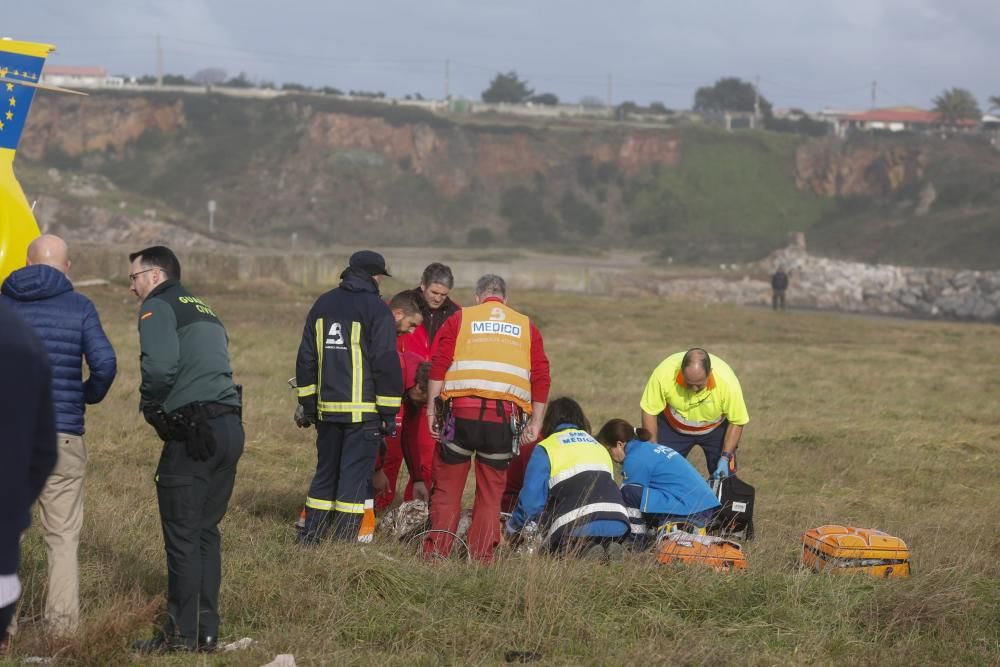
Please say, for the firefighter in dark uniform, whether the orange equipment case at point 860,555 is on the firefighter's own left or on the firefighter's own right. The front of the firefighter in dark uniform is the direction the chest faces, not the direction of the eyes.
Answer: on the firefighter's own right

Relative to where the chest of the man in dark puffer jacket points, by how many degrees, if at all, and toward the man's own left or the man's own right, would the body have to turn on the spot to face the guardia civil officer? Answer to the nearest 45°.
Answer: approximately 135° to the man's own right

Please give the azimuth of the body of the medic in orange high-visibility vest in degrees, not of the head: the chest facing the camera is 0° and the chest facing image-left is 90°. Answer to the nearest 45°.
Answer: approximately 180°

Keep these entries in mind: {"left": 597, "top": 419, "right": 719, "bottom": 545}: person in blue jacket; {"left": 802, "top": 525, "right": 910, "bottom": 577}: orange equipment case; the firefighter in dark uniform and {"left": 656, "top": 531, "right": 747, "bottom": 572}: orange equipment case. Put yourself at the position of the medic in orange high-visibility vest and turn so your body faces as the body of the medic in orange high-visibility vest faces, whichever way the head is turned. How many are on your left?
1

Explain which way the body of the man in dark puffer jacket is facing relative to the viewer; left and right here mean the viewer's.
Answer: facing away from the viewer

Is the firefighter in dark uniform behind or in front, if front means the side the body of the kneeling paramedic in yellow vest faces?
in front

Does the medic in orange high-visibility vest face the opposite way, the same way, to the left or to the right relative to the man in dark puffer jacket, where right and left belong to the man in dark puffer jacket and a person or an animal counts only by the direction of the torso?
the same way

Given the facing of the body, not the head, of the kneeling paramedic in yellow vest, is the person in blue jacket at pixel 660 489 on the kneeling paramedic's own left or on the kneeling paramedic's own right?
on the kneeling paramedic's own right

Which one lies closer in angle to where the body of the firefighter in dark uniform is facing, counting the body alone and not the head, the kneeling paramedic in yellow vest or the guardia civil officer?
the kneeling paramedic in yellow vest

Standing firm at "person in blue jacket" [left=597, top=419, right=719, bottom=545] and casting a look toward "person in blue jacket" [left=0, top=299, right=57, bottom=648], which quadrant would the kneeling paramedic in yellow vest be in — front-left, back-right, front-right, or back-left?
front-right

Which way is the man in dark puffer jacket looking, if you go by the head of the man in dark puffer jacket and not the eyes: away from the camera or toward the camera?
away from the camera

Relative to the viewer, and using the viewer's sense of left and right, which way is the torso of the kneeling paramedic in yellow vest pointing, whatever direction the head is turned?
facing away from the viewer and to the left of the viewer

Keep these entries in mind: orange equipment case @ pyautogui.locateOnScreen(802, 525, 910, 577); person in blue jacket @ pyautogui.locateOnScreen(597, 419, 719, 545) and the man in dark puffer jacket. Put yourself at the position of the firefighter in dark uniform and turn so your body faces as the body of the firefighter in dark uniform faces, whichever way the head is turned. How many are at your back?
1

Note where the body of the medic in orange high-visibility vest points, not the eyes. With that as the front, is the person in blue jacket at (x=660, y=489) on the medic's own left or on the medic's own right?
on the medic's own right

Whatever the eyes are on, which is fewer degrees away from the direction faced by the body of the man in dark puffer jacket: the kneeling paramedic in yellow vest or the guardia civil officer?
the kneeling paramedic in yellow vest

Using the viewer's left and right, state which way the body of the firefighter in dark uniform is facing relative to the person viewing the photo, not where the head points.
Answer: facing away from the viewer and to the right of the viewer
